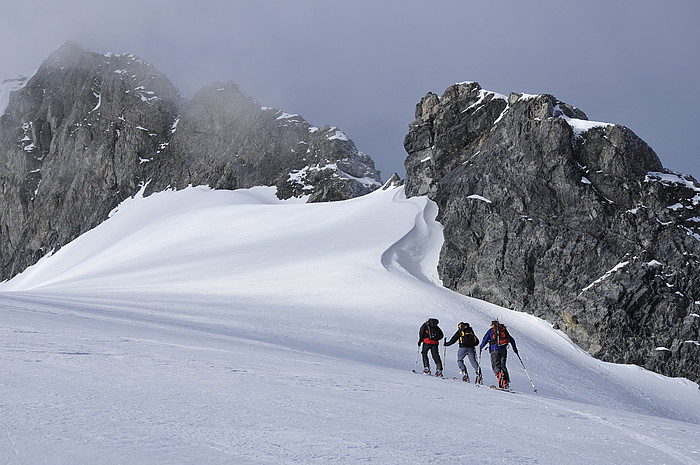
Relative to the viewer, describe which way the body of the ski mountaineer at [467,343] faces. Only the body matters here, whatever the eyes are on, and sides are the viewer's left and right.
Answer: facing away from the viewer and to the left of the viewer

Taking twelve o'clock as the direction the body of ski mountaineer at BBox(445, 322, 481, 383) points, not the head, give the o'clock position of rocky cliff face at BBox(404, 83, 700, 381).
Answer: The rocky cliff face is roughly at 2 o'clock from the ski mountaineer.

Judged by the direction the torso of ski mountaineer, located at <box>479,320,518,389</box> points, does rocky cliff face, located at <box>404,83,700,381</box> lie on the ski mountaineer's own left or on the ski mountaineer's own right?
on the ski mountaineer's own right

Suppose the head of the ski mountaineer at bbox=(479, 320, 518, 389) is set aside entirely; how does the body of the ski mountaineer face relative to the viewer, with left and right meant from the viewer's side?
facing away from the viewer and to the left of the viewer

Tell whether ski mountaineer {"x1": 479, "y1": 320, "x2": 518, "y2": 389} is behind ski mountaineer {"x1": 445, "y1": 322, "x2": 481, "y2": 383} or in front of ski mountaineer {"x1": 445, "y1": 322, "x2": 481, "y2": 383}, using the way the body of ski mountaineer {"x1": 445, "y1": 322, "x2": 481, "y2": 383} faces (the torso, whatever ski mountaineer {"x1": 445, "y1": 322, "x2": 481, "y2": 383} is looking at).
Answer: behind

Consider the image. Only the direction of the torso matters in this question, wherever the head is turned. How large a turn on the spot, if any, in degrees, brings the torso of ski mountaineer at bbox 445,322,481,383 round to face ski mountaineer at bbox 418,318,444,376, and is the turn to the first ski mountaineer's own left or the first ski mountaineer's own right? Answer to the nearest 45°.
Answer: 0° — they already face them

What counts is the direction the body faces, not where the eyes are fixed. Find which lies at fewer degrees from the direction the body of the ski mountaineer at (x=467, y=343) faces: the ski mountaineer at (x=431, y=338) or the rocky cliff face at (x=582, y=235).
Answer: the ski mountaineer
